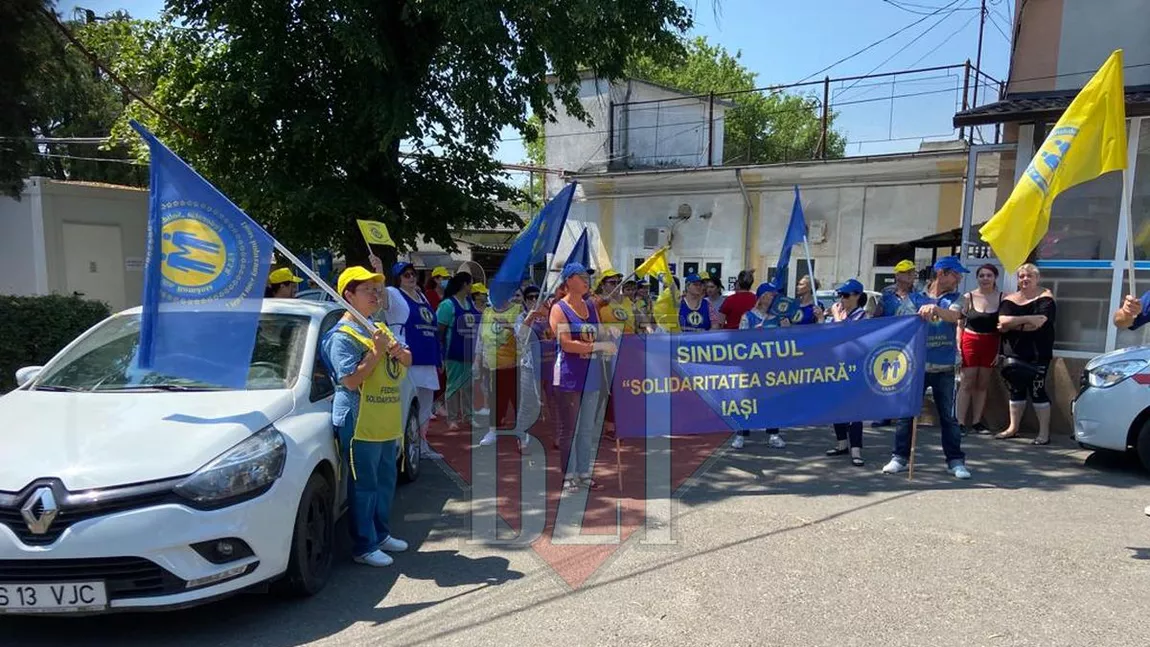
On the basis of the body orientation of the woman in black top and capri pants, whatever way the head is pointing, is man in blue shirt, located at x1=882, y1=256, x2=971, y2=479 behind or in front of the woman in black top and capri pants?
in front

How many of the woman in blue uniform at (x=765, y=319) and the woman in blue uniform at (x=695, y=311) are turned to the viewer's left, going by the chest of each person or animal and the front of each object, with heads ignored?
0

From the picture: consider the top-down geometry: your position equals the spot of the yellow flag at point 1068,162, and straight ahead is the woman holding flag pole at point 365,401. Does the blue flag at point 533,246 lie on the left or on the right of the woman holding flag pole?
right

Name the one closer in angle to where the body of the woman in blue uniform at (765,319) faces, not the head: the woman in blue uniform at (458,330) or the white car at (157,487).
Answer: the white car

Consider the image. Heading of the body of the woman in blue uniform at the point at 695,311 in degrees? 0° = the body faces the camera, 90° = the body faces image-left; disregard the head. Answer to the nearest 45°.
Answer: approximately 0°

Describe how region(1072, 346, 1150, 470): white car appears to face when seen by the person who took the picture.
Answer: facing to the left of the viewer

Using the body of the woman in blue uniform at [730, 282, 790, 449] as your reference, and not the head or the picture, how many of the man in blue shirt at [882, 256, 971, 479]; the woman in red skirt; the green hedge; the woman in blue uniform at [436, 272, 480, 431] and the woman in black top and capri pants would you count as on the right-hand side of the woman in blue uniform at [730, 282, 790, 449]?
2

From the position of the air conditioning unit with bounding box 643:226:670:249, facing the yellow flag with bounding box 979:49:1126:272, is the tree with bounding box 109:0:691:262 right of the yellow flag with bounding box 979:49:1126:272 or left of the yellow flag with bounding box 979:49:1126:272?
right

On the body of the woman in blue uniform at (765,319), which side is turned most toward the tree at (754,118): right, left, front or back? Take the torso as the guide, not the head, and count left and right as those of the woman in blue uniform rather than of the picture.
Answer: back

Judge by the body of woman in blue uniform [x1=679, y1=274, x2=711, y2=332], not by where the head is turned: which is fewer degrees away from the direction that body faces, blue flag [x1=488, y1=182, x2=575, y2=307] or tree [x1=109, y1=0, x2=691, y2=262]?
the blue flag
